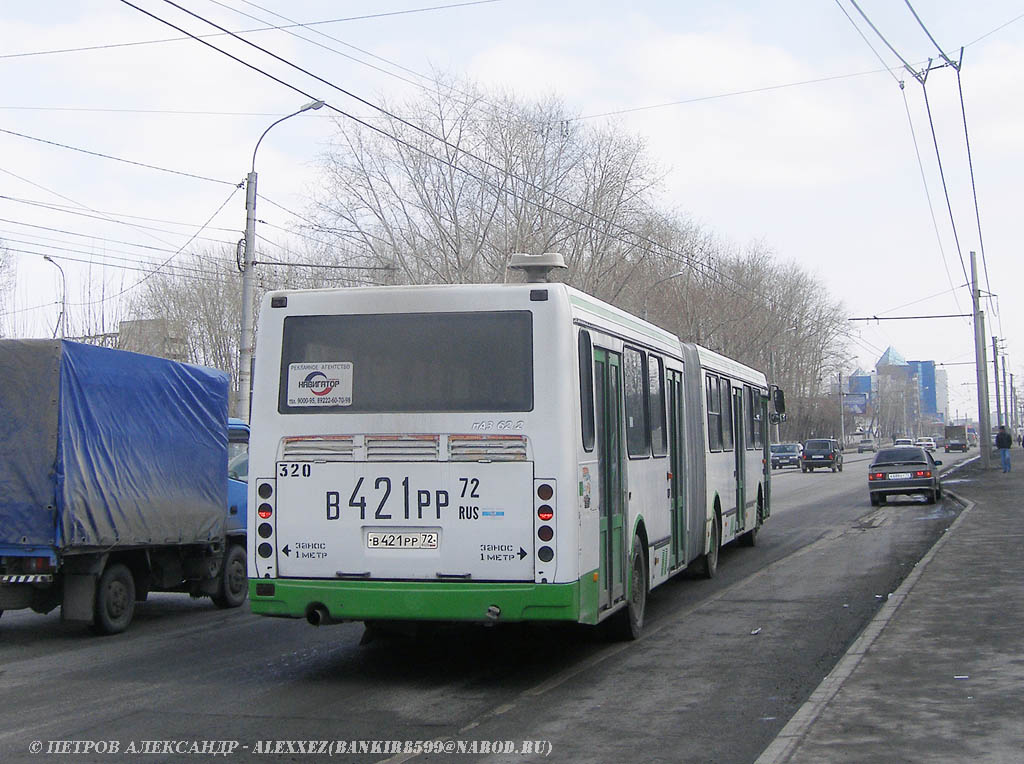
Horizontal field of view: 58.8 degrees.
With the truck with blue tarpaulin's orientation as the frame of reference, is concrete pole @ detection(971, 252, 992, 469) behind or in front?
in front

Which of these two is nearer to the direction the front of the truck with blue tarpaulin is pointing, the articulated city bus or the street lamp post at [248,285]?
the street lamp post

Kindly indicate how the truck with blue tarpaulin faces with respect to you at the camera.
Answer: facing away from the viewer and to the right of the viewer

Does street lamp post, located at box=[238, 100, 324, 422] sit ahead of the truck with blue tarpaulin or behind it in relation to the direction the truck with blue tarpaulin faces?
ahead

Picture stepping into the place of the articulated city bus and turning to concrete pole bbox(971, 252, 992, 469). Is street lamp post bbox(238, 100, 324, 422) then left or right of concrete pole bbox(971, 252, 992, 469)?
left

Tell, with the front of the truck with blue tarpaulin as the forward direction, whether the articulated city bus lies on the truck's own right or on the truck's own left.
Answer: on the truck's own right

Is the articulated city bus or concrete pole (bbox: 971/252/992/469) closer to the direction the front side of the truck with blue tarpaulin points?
the concrete pole
